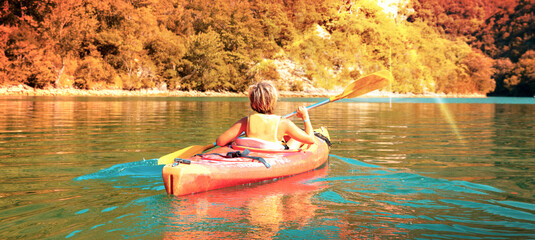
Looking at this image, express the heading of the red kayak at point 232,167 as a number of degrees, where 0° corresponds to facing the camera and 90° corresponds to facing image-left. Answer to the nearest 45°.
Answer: approximately 225°

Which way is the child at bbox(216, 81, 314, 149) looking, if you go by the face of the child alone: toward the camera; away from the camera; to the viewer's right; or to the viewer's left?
away from the camera

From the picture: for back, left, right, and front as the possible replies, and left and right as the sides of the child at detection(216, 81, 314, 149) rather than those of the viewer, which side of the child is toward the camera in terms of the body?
back
